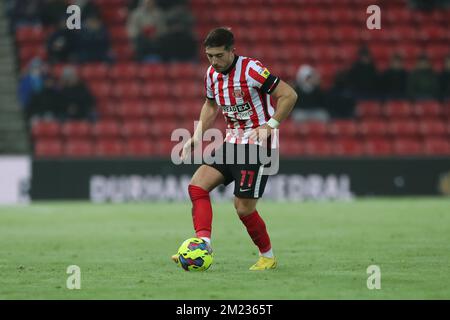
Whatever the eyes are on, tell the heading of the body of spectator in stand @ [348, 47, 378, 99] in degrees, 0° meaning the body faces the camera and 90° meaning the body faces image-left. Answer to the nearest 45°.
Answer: approximately 0°

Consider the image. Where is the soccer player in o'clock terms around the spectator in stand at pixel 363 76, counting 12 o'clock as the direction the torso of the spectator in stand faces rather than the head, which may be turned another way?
The soccer player is roughly at 12 o'clock from the spectator in stand.

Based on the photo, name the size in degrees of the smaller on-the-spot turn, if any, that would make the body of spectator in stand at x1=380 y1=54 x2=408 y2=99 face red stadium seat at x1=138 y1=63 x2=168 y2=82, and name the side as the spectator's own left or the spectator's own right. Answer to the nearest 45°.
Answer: approximately 90° to the spectator's own right

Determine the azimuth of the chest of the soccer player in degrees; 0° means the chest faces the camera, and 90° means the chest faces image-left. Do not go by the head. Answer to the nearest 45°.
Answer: approximately 45°

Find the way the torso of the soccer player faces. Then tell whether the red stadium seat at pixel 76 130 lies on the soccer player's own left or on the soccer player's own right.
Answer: on the soccer player's own right

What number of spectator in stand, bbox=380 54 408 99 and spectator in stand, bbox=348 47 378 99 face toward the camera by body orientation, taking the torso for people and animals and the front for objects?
2

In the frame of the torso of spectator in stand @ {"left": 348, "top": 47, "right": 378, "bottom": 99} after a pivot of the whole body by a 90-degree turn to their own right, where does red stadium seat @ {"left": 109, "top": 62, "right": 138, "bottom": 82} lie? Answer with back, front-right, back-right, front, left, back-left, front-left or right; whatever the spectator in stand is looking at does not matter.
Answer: front

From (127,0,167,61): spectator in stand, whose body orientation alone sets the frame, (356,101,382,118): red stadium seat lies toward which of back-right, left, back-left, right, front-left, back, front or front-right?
left
